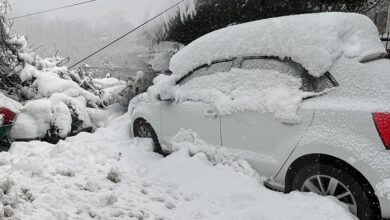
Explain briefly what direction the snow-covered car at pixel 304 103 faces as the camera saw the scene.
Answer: facing away from the viewer and to the left of the viewer

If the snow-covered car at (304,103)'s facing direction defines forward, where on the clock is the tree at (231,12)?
The tree is roughly at 1 o'clock from the snow-covered car.

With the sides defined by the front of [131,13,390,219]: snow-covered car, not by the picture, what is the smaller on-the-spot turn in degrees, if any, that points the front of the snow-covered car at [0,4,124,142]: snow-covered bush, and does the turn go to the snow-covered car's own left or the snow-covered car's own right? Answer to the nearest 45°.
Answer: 0° — it already faces it
